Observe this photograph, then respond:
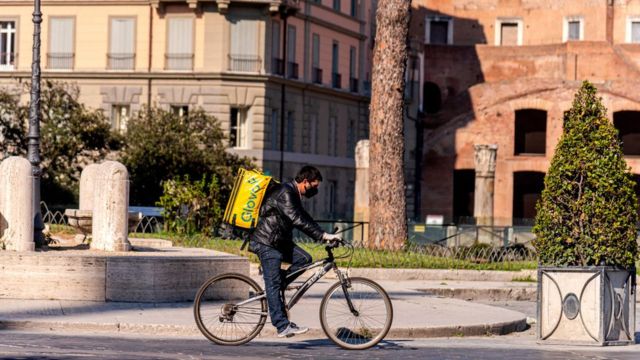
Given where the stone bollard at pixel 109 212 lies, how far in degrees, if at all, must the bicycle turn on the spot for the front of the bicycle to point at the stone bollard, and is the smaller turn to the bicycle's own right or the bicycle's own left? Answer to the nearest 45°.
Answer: approximately 135° to the bicycle's own left

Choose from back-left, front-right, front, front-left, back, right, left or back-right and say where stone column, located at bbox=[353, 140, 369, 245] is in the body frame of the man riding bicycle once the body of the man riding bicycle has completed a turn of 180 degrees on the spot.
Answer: right

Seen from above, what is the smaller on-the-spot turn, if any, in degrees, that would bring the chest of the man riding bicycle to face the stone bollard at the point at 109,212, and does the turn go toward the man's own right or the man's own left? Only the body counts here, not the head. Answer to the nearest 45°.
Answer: approximately 135° to the man's own left

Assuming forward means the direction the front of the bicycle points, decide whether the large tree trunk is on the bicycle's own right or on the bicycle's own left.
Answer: on the bicycle's own left

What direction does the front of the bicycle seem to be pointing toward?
to the viewer's right

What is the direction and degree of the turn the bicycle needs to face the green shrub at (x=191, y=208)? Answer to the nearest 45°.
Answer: approximately 90° to its left

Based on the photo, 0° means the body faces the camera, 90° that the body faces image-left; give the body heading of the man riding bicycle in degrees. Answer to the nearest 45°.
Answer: approximately 270°

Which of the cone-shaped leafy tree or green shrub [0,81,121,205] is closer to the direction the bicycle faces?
the cone-shaped leafy tree

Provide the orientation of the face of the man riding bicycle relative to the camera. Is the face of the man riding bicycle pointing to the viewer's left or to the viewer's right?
to the viewer's right
